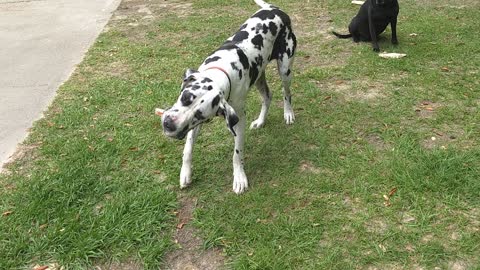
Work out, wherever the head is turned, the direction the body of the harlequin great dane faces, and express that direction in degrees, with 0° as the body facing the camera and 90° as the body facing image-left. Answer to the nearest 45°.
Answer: approximately 45°

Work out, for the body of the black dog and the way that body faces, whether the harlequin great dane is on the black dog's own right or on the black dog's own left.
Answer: on the black dog's own right

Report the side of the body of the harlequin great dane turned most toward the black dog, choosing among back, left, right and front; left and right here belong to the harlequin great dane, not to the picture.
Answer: back

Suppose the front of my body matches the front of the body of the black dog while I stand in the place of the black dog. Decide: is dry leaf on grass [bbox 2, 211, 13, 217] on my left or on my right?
on my right

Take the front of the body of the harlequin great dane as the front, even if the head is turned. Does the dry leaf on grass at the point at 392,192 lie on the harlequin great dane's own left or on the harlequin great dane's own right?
on the harlequin great dane's own left

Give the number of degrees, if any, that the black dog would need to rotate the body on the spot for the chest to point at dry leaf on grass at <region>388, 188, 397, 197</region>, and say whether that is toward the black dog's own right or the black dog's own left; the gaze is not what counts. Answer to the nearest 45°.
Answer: approximately 45° to the black dog's own right

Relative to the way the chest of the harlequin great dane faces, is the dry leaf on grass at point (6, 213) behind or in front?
in front

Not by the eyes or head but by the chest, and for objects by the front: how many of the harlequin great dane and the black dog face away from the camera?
0

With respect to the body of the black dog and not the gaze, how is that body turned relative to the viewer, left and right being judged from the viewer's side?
facing the viewer and to the right of the viewer
